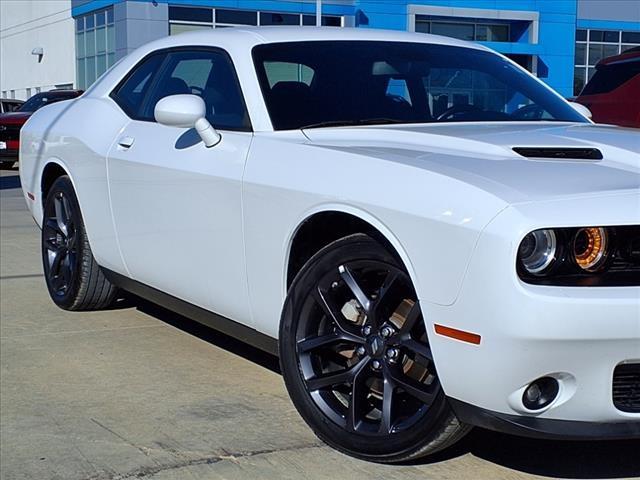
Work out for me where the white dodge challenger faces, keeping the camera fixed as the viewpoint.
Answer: facing the viewer and to the right of the viewer

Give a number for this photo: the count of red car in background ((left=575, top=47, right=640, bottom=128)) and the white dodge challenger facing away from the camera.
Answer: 0

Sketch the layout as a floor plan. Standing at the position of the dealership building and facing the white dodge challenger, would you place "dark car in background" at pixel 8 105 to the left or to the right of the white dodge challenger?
right

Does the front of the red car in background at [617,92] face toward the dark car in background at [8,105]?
no

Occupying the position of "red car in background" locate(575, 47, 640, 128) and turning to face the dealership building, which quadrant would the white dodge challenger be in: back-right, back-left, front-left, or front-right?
back-left

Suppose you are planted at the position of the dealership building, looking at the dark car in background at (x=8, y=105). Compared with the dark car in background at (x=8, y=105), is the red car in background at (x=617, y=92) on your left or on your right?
left

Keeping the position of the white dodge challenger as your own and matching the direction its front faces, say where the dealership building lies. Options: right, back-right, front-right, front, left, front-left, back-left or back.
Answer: back-left

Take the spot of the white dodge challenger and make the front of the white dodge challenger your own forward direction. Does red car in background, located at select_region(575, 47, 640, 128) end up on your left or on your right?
on your left

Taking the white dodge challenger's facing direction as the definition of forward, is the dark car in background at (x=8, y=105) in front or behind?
behind

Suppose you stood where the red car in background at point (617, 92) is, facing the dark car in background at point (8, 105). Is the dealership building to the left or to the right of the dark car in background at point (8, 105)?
right

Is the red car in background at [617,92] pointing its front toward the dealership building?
no
